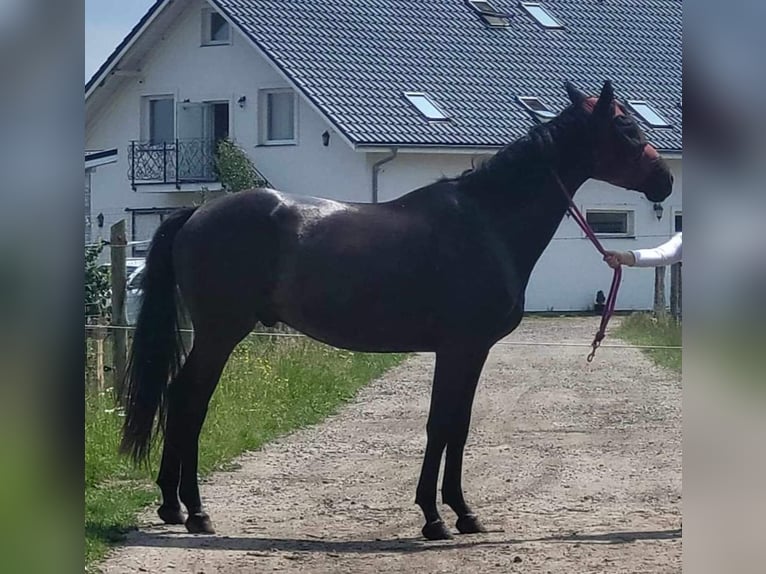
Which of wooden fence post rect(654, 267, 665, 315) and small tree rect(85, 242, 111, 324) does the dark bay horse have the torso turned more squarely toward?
the wooden fence post

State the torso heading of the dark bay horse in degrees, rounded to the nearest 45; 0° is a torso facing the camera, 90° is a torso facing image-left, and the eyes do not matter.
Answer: approximately 270°

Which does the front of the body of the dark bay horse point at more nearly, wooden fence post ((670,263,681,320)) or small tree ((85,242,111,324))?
the wooden fence post

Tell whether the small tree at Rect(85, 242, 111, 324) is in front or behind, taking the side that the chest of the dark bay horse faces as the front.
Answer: behind

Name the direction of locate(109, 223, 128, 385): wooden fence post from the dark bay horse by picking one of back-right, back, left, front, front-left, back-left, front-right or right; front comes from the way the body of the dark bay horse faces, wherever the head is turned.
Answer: back

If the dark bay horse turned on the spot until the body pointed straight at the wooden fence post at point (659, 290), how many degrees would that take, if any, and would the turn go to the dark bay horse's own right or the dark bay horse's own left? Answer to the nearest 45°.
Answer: approximately 90° to the dark bay horse's own left

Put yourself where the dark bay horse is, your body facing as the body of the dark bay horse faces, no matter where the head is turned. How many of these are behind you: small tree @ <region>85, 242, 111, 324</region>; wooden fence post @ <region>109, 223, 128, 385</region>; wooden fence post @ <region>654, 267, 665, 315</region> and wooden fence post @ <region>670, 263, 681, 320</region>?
2

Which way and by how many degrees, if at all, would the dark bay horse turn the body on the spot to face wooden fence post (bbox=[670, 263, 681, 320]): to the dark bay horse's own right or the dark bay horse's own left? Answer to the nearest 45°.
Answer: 0° — it already faces it

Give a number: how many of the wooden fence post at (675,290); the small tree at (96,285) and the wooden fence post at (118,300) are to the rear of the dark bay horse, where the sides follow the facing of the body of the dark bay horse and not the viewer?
2
